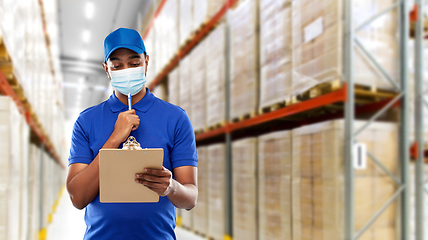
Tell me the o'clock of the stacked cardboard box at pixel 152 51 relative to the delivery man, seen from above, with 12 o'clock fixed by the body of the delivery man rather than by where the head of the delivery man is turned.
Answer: The stacked cardboard box is roughly at 6 o'clock from the delivery man.

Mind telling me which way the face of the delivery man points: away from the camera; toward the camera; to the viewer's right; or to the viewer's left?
toward the camera

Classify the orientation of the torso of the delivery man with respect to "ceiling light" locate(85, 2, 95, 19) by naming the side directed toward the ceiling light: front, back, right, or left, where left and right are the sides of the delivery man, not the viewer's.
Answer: back

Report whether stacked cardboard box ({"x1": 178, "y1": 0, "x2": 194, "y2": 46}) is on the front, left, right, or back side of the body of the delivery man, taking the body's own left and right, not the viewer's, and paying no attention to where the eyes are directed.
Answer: back

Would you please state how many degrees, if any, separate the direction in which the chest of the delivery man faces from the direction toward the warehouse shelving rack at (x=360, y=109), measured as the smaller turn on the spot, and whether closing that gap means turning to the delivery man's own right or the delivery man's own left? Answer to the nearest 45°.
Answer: approximately 135° to the delivery man's own left

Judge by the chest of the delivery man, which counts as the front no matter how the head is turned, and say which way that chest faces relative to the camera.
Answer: toward the camera

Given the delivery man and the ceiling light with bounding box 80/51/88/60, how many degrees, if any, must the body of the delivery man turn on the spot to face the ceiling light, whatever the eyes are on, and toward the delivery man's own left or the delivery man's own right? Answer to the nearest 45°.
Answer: approximately 180°

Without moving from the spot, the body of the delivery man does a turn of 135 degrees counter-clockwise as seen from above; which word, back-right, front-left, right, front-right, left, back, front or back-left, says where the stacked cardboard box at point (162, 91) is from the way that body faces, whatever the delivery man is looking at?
front-left
